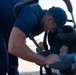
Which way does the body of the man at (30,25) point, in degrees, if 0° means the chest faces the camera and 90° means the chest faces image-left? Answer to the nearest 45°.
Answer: approximately 270°
